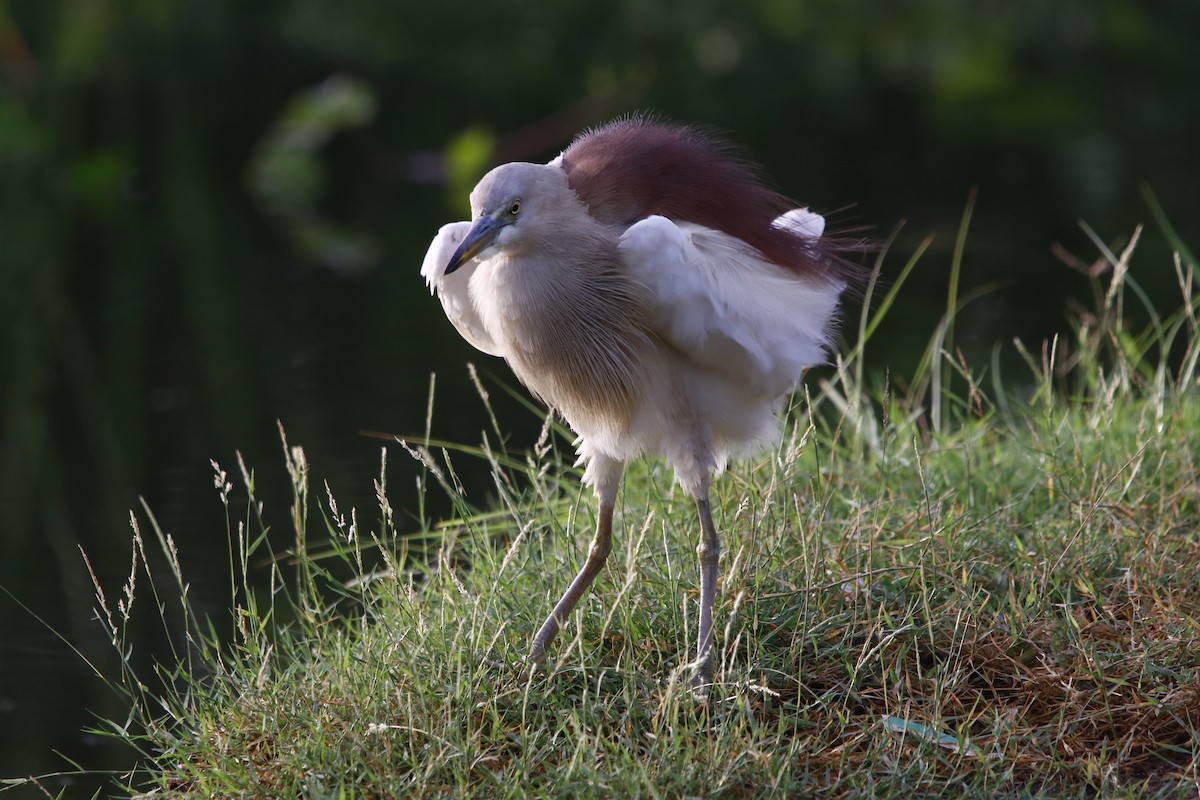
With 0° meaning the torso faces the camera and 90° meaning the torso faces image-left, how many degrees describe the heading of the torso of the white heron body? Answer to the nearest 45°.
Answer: approximately 45°
